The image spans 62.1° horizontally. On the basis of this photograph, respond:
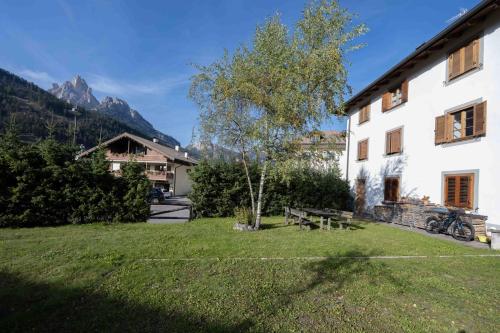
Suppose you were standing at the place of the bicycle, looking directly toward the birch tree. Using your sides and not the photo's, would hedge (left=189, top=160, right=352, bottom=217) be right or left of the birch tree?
right

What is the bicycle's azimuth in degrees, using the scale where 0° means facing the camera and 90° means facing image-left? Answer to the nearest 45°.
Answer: approximately 315°
